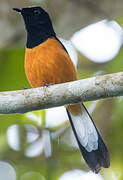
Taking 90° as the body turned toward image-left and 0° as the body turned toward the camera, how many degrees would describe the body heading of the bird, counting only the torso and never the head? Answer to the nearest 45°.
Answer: approximately 45°
